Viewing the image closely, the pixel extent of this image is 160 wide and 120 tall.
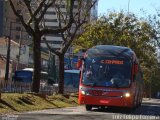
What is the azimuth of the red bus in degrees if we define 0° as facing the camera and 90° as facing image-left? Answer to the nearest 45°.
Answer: approximately 0°
